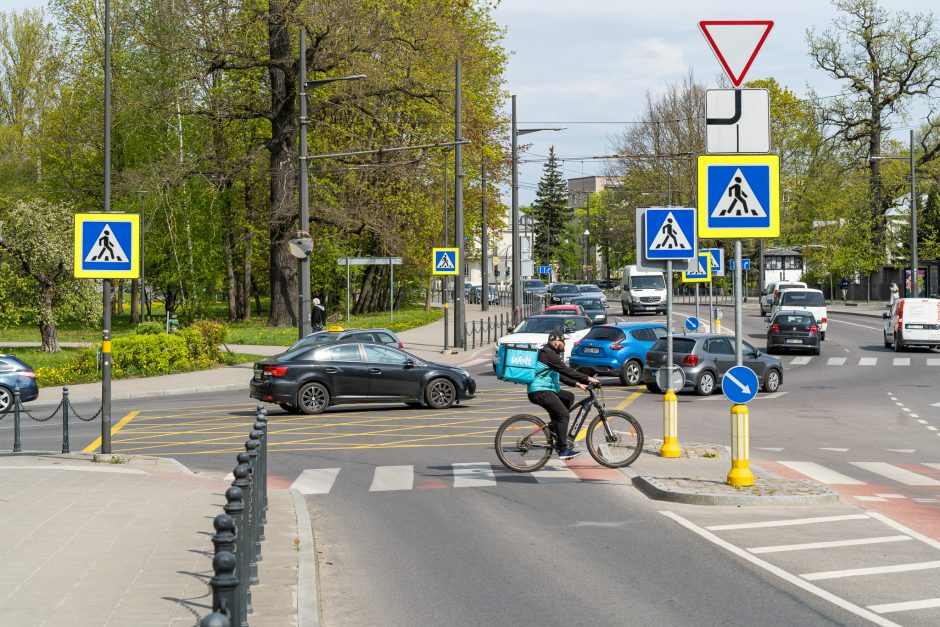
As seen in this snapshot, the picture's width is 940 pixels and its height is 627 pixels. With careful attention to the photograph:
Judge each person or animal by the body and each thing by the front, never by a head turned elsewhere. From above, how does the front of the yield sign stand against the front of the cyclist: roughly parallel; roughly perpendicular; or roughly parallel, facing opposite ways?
roughly perpendicular

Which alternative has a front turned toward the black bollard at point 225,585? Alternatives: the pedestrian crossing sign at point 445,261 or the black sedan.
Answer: the pedestrian crossing sign

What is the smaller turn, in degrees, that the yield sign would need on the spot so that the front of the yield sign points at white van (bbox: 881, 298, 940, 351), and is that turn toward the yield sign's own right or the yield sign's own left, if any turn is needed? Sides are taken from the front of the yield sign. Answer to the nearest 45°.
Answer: approximately 180°

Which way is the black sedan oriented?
to the viewer's right

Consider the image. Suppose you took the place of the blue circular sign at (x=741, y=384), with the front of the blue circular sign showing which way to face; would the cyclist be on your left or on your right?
on your right

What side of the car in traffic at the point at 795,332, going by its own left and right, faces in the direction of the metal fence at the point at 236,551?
back

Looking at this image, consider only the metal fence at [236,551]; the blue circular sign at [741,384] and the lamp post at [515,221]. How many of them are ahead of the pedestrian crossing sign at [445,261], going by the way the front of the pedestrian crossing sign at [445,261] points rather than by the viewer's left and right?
2

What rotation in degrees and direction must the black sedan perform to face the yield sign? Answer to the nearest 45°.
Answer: approximately 90° to its right

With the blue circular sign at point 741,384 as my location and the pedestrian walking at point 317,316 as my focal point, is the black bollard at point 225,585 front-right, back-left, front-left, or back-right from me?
back-left

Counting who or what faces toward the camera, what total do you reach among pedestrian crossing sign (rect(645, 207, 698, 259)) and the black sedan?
1

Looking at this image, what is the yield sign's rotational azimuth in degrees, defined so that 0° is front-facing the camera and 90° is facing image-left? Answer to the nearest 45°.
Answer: approximately 0°

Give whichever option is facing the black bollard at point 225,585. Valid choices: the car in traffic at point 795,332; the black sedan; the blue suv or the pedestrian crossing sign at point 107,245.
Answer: the pedestrian crossing sign

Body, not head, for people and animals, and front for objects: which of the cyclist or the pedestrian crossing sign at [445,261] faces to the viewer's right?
the cyclist

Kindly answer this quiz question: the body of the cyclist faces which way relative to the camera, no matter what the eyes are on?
to the viewer's right
